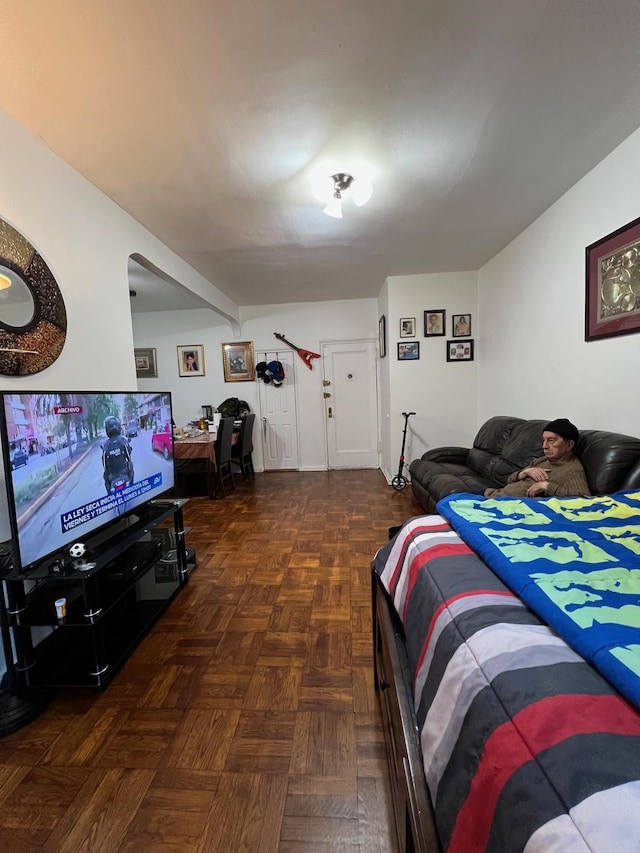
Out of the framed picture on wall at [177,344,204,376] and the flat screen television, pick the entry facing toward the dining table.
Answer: the framed picture on wall

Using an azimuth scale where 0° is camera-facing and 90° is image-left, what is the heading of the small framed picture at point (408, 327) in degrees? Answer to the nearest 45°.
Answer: approximately 0°

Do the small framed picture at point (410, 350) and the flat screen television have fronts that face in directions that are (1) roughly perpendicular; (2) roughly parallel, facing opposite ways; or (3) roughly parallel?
roughly perpendicular

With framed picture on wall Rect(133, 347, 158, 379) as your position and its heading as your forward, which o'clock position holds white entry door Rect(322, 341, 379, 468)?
The white entry door is roughly at 10 o'clock from the framed picture on wall.

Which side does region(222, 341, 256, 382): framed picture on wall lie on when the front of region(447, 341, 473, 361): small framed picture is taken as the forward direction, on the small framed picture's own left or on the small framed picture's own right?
on the small framed picture's own right

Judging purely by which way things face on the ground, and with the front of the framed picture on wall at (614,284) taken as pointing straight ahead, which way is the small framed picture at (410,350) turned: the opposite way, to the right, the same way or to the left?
to the left

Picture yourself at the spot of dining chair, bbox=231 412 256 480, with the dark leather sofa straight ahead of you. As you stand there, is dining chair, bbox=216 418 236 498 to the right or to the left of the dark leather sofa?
right

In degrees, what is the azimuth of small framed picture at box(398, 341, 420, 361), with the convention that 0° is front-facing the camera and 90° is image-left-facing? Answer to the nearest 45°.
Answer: approximately 0°
